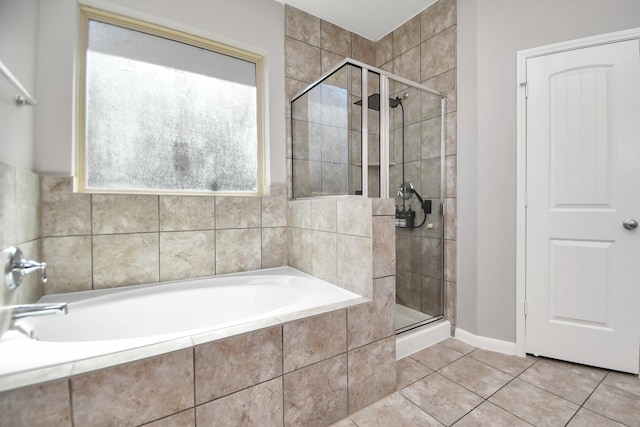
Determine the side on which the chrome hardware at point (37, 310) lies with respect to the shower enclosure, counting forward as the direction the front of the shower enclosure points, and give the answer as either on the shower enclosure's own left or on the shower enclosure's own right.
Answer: on the shower enclosure's own right

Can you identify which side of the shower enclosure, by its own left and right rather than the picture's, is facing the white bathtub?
right

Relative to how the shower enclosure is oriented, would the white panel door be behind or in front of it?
in front

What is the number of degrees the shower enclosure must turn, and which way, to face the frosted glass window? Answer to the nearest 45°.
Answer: approximately 135° to its right

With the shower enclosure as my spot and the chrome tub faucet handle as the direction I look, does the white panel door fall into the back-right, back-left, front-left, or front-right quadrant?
back-left

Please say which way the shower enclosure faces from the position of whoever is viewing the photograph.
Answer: facing the viewer and to the right of the viewer

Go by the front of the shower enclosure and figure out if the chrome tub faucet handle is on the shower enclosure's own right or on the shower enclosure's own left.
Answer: on the shower enclosure's own right
